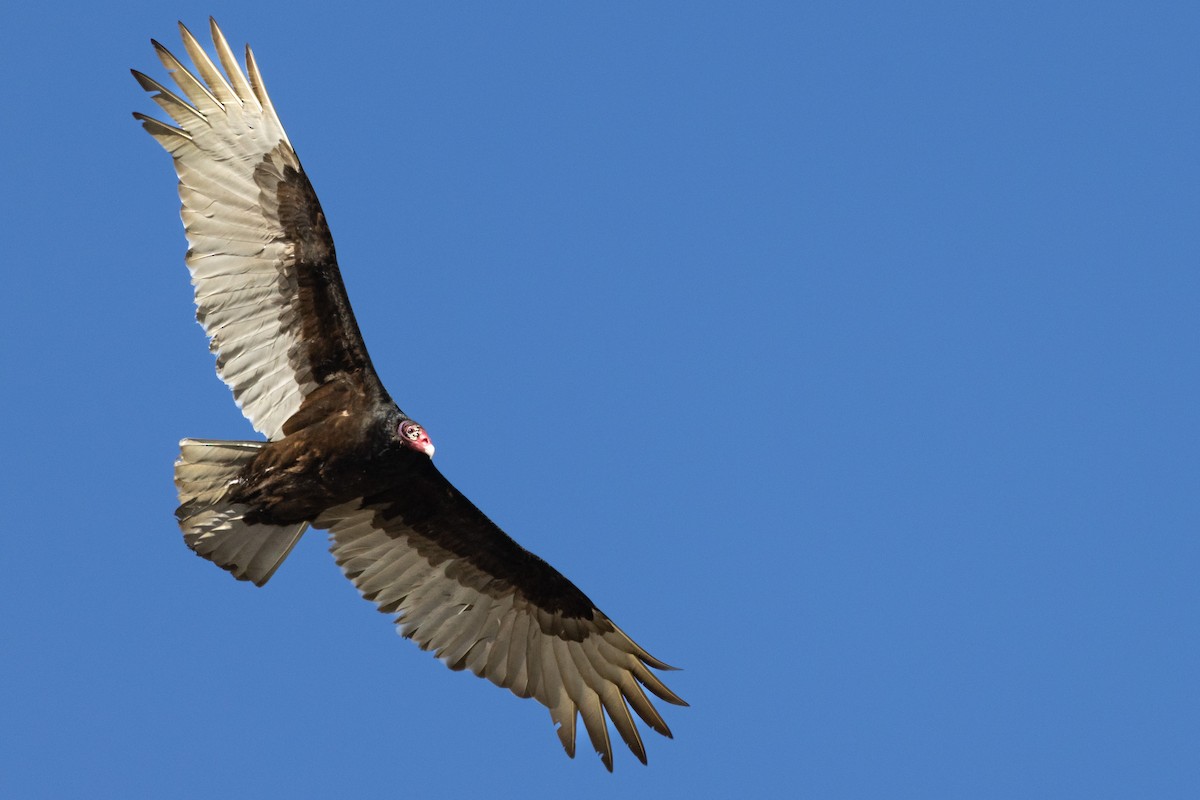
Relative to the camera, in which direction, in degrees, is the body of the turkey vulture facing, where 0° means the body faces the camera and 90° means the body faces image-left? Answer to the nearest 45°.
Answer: approximately 270°
